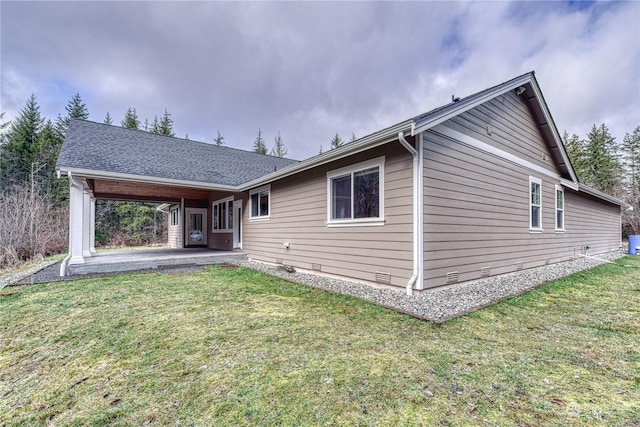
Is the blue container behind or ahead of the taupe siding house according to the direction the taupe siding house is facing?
behind

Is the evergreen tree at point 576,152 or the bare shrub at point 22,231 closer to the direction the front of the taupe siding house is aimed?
the bare shrub

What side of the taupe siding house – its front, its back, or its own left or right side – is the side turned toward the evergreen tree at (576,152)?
back

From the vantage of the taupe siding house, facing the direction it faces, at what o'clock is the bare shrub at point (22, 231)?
The bare shrub is roughly at 2 o'clock from the taupe siding house.

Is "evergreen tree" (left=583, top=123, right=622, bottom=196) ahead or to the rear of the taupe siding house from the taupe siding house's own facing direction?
to the rear

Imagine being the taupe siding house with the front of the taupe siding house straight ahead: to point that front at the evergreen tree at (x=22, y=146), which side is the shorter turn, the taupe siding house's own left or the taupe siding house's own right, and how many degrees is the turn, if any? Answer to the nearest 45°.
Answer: approximately 90° to the taupe siding house's own right
